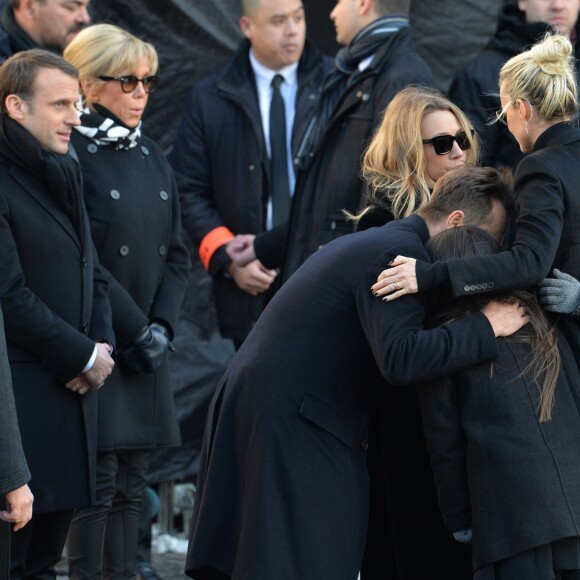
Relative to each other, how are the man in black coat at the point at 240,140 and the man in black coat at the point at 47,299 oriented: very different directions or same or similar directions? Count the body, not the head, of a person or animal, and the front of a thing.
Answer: same or similar directions

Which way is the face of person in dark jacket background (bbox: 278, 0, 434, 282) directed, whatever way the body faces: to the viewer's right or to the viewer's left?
to the viewer's left

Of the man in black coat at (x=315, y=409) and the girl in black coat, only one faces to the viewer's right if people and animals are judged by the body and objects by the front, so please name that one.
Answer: the man in black coat

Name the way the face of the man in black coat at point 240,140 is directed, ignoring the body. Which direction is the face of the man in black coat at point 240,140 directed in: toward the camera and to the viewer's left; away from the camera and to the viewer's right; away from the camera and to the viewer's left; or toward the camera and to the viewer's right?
toward the camera and to the viewer's right

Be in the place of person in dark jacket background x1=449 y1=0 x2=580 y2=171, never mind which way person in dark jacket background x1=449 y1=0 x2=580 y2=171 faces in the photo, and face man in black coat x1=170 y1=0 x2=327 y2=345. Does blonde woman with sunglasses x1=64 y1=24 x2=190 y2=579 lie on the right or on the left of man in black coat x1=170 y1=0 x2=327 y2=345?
left

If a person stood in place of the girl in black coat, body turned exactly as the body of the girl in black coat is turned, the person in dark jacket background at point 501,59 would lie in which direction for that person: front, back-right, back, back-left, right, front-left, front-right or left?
front-right

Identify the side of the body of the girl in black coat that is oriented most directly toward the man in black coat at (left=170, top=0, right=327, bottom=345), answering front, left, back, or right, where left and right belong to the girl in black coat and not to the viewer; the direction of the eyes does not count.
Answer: front

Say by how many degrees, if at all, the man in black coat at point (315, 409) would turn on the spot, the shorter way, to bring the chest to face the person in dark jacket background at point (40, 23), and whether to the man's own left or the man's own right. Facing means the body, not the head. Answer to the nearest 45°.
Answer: approximately 135° to the man's own left

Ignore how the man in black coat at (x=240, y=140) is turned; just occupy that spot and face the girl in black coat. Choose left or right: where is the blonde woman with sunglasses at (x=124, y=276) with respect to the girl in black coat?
right

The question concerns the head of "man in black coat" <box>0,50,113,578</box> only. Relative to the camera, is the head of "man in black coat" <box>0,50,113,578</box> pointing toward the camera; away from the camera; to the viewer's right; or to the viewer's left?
to the viewer's right

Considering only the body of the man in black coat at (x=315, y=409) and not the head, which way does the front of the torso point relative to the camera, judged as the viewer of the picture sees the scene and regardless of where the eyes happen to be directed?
to the viewer's right

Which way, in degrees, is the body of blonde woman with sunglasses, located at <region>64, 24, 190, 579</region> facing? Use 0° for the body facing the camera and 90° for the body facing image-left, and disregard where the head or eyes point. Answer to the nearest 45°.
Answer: approximately 315°

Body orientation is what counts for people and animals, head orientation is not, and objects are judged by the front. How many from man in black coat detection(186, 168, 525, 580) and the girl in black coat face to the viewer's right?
1

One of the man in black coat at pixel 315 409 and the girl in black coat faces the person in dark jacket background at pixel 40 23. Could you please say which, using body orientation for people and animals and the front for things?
the girl in black coat

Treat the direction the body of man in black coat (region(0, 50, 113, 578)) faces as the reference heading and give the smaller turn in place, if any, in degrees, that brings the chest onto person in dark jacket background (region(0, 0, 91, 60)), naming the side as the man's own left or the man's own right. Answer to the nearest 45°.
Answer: approximately 135° to the man's own left
